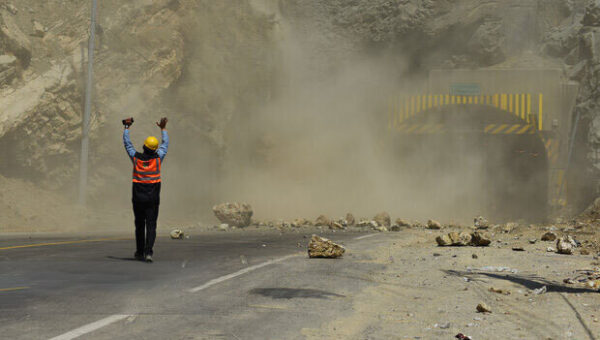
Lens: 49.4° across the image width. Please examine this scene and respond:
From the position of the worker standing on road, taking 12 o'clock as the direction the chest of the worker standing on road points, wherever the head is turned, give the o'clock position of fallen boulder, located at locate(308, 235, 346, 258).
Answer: The fallen boulder is roughly at 3 o'clock from the worker standing on road.

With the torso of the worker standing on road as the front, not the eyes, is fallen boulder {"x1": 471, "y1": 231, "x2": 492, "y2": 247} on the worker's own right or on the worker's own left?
on the worker's own right

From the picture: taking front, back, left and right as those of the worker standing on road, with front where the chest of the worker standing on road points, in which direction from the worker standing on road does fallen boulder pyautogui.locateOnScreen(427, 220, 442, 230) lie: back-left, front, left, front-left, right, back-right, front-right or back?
front-right

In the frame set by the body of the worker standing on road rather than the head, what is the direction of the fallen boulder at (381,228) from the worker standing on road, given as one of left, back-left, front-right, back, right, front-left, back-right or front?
front-right

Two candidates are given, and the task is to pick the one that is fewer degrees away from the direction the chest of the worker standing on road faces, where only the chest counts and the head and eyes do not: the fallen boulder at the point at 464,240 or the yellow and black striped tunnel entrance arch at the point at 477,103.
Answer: the yellow and black striped tunnel entrance arch

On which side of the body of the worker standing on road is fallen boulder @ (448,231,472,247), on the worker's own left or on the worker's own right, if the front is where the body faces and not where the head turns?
on the worker's own right

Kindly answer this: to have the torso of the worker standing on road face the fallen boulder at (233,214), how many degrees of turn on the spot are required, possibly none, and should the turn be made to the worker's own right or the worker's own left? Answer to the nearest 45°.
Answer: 0° — they already face it

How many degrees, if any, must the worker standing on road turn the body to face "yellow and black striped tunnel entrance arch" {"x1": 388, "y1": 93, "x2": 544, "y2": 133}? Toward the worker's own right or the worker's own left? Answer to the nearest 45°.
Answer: approximately 45° to the worker's own right

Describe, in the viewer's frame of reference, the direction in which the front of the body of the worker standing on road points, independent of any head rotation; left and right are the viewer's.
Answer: facing away from the viewer

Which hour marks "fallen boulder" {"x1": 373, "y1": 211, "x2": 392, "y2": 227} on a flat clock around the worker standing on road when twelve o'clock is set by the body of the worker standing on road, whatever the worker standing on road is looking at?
The fallen boulder is roughly at 1 o'clock from the worker standing on road.

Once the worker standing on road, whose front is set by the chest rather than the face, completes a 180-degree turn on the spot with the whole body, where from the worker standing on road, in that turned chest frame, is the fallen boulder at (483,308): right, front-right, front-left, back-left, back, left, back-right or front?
front-left
